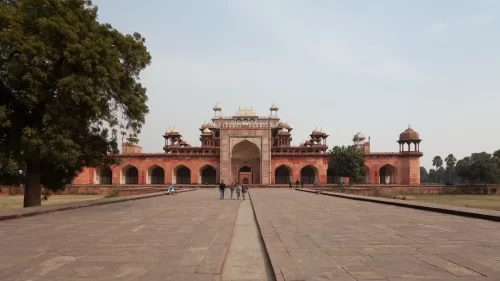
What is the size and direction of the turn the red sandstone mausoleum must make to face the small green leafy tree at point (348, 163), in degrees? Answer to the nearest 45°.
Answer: approximately 45° to its left

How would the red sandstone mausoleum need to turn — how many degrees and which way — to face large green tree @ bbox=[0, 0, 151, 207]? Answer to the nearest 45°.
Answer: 0° — it already faces it

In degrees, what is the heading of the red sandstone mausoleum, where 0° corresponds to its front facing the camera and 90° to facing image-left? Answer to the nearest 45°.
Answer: approximately 0°
